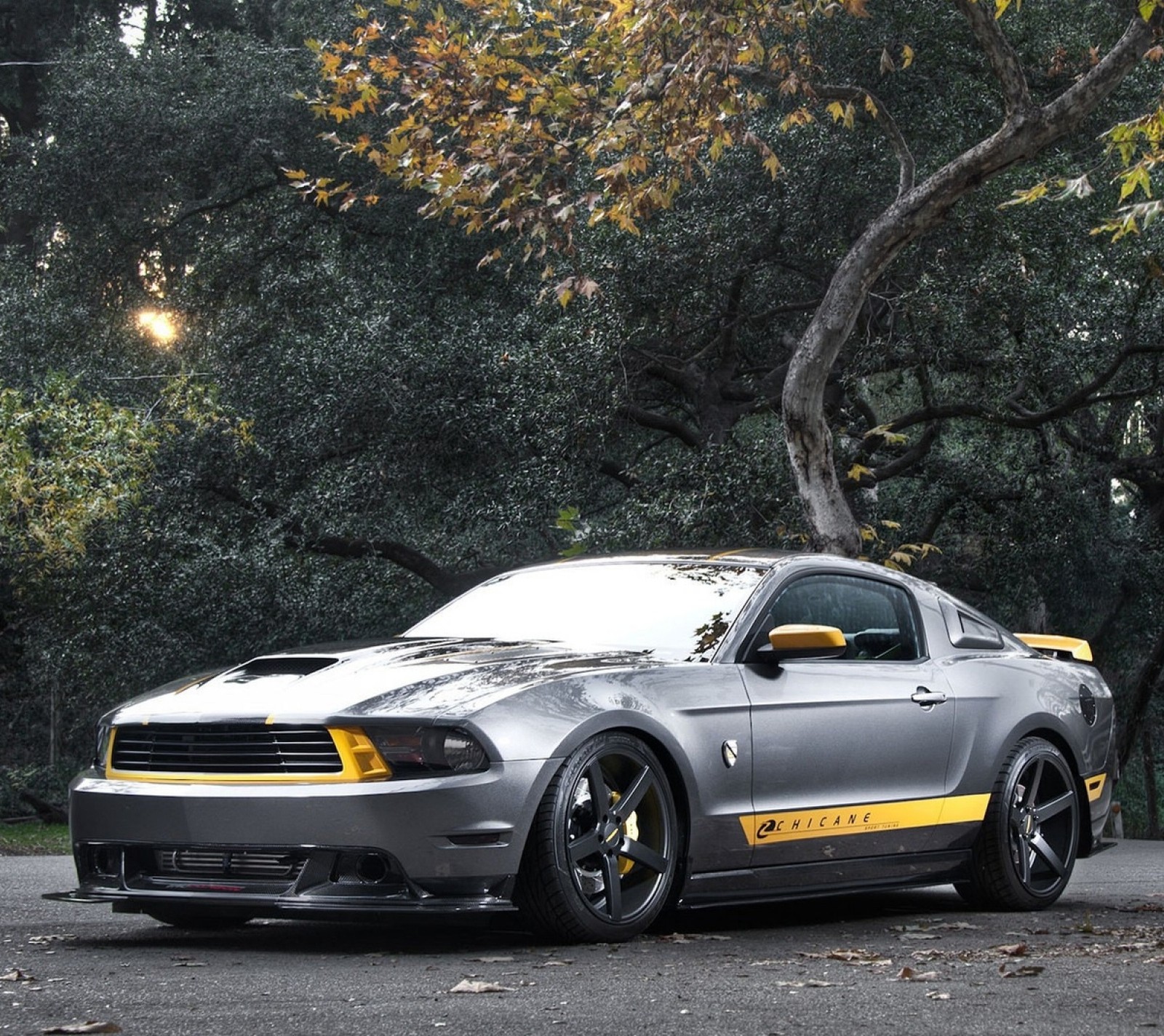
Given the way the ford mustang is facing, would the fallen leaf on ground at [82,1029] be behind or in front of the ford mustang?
in front

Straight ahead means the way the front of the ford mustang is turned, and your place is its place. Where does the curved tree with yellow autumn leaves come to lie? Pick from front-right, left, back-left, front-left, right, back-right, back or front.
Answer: back-right

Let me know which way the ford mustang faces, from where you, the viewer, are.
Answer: facing the viewer and to the left of the viewer

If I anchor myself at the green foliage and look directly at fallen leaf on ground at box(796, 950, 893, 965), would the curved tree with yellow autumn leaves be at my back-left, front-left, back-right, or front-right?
front-left

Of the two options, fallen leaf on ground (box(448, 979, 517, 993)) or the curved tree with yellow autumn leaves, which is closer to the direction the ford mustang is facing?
the fallen leaf on ground

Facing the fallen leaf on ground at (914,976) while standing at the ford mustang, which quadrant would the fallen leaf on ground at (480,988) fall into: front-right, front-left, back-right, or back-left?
front-right

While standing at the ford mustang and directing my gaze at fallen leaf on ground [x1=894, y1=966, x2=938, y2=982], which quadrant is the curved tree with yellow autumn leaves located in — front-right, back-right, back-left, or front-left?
back-left

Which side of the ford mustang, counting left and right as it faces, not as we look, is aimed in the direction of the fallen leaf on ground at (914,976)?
left

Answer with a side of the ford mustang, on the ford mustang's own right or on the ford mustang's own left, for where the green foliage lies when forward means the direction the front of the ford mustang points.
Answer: on the ford mustang's own right

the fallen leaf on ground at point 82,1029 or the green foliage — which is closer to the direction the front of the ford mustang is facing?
the fallen leaf on ground

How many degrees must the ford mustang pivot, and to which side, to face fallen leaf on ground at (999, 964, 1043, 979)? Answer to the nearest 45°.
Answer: approximately 90° to its left

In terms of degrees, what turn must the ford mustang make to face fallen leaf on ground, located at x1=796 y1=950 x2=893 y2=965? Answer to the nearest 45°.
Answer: approximately 90° to its left
